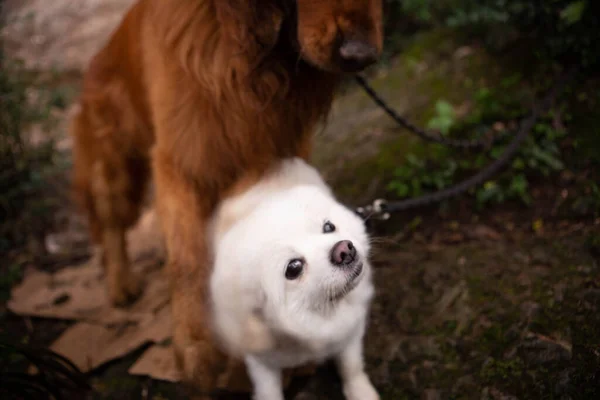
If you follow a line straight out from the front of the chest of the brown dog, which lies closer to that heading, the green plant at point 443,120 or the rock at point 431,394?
the rock

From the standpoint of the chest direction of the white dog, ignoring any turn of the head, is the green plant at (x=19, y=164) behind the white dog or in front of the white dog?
behind

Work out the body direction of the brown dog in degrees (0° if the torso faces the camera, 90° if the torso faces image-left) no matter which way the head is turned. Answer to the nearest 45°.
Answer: approximately 315°

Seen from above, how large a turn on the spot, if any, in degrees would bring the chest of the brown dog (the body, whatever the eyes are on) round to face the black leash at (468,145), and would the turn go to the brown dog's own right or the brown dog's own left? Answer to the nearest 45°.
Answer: approximately 45° to the brown dog's own left

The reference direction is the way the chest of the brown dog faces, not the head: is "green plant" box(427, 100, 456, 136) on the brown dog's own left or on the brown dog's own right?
on the brown dog's own left

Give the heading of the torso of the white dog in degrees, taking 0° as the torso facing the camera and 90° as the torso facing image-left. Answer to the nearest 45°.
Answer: approximately 315°
